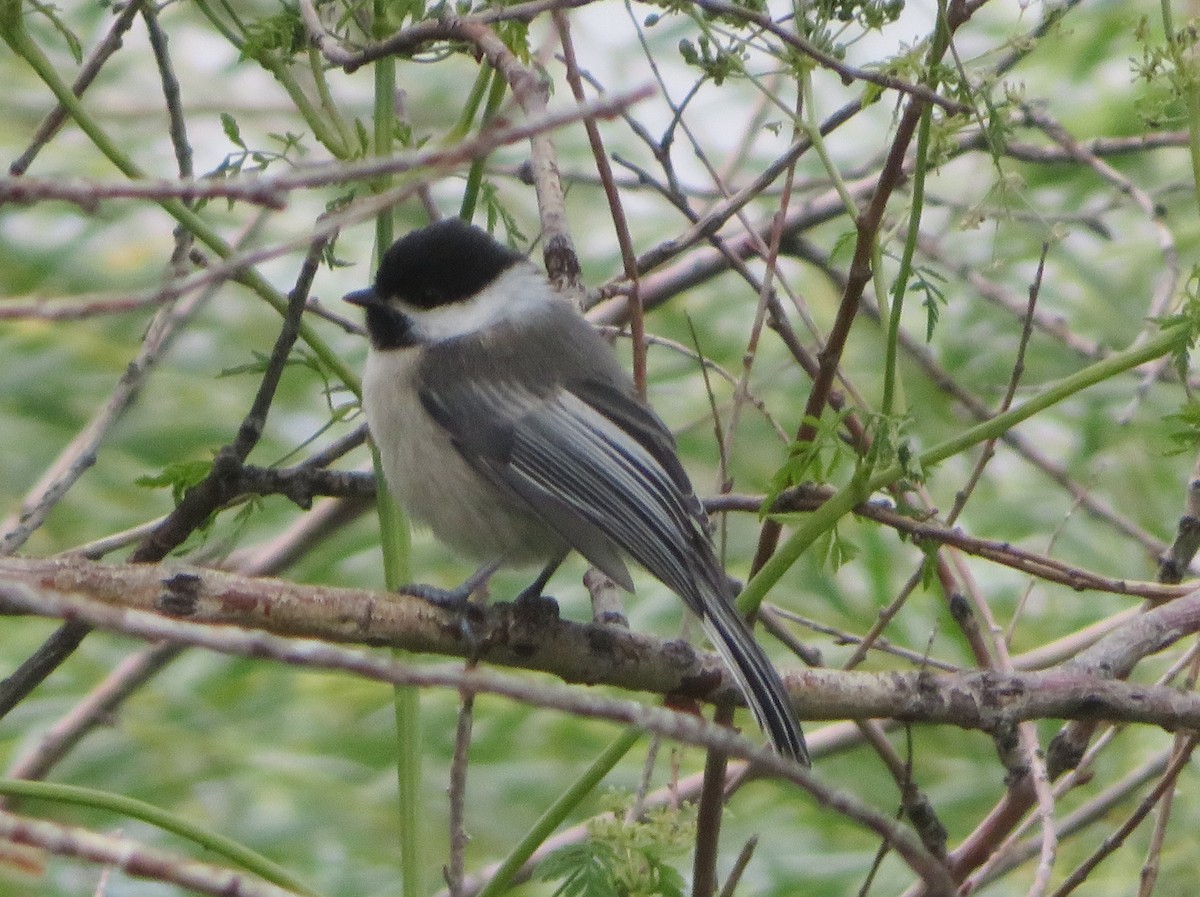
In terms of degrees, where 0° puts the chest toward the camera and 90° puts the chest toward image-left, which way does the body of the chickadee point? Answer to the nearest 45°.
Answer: approximately 90°
